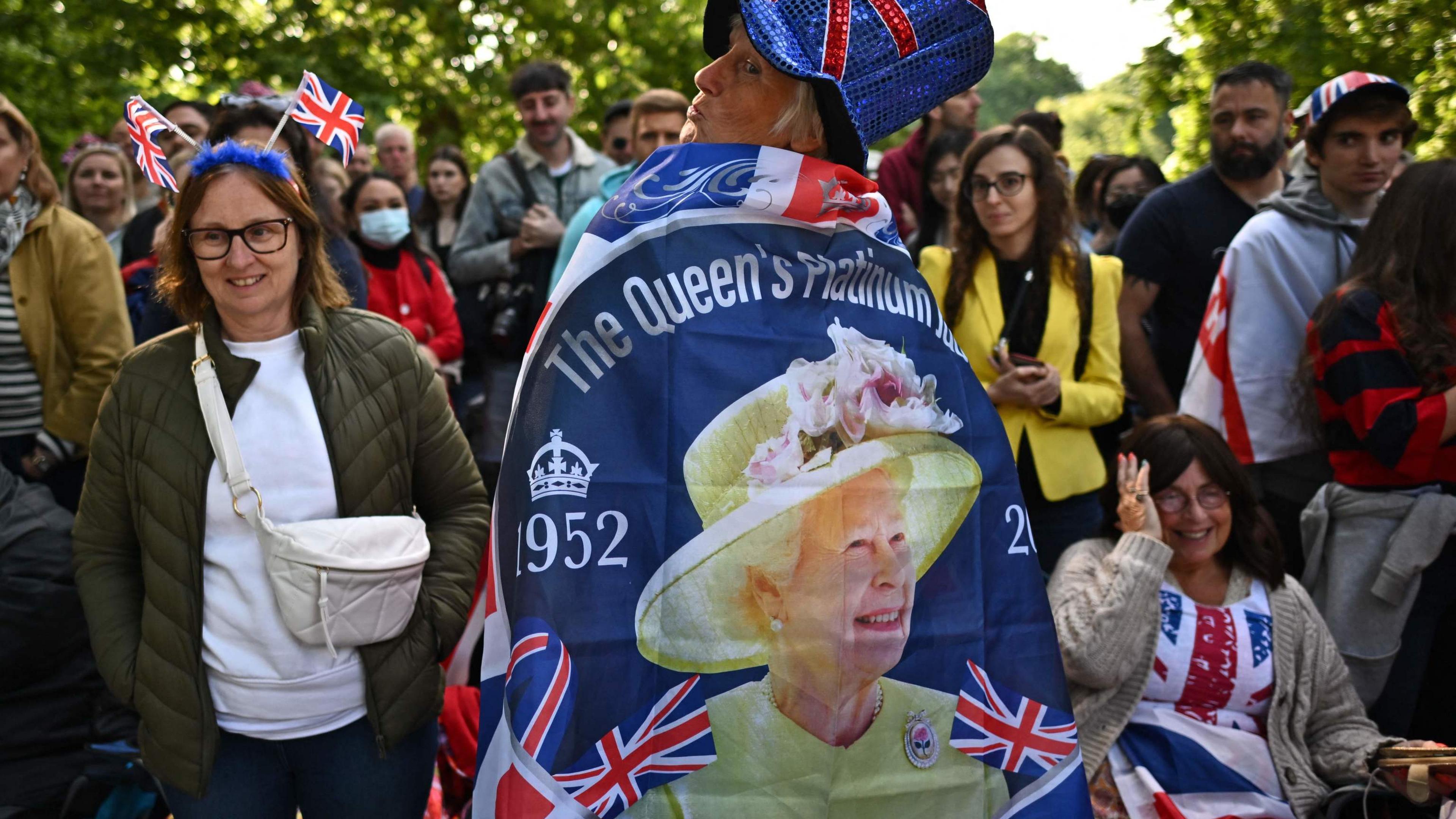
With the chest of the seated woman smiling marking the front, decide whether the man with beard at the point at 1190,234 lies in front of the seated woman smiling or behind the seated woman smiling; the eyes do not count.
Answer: behind

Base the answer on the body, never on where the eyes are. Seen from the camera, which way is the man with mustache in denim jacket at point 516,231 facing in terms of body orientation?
toward the camera

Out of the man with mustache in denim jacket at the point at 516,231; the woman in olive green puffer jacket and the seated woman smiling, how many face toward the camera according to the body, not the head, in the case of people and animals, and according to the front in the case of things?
3

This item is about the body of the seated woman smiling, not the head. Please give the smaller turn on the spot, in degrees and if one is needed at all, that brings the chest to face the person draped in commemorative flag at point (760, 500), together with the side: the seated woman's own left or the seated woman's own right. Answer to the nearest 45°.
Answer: approximately 45° to the seated woman's own right

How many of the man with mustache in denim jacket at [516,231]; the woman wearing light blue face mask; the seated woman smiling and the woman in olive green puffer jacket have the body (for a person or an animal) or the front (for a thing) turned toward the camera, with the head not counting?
4

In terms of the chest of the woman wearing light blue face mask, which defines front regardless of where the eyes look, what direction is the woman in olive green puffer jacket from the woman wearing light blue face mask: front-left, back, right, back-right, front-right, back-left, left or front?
front

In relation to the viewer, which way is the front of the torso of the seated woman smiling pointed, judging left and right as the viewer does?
facing the viewer

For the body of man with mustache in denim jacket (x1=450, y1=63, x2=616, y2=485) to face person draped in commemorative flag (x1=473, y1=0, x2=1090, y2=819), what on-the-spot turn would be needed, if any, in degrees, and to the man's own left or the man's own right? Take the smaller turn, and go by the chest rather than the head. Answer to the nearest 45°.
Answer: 0° — they already face them

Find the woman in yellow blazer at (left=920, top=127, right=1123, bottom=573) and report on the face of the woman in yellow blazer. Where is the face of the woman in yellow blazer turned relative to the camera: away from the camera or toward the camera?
toward the camera

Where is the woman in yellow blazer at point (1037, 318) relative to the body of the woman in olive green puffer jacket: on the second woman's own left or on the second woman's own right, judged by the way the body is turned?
on the second woman's own left

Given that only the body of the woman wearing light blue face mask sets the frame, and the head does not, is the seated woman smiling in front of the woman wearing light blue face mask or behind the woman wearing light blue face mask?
in front
